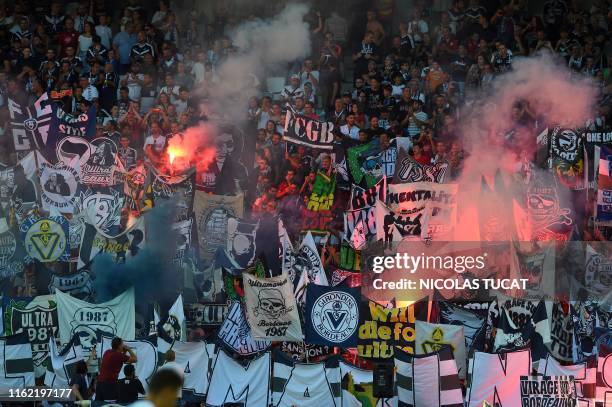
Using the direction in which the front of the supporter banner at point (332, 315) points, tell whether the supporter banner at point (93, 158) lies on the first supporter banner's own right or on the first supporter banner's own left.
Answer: on the first supporter banner's own right

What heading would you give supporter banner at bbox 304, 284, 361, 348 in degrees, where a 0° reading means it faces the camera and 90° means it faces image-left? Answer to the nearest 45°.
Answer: approximately 0°

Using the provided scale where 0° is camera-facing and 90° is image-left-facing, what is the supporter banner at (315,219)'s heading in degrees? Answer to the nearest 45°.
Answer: approximately 0°

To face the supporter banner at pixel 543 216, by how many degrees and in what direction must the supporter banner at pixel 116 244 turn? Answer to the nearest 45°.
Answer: approximately 90° to its left
